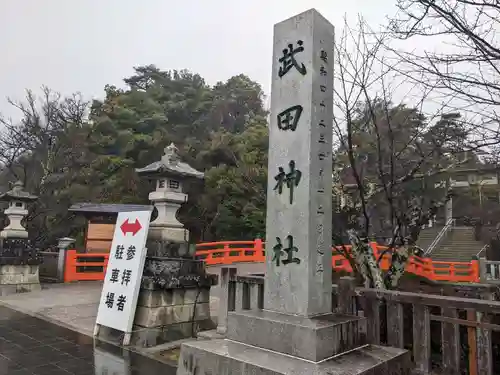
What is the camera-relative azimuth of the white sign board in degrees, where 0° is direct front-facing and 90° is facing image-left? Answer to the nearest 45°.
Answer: approximately 45°

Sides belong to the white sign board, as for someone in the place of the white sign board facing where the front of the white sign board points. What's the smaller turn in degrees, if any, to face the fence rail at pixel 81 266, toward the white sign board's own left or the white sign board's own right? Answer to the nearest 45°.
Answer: approximately 135° to the white sign board's own right

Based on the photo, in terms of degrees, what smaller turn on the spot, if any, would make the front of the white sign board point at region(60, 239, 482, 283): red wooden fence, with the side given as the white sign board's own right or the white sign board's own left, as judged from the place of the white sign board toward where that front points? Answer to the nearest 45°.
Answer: approximately 180°

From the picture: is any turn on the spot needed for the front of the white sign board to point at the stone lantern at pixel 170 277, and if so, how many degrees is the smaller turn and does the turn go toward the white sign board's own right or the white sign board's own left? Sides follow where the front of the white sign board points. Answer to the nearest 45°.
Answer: approximately 135° to the white sign board's own left

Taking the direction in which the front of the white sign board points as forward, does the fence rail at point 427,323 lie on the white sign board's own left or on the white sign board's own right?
on the white sign board's own left

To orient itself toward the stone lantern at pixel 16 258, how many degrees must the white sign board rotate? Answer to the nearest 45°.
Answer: approximately 90° to its right

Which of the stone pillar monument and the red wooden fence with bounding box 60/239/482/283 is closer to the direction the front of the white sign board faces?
the stone pillar monument

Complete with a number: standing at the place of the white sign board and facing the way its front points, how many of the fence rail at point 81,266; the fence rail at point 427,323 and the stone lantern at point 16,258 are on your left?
1
